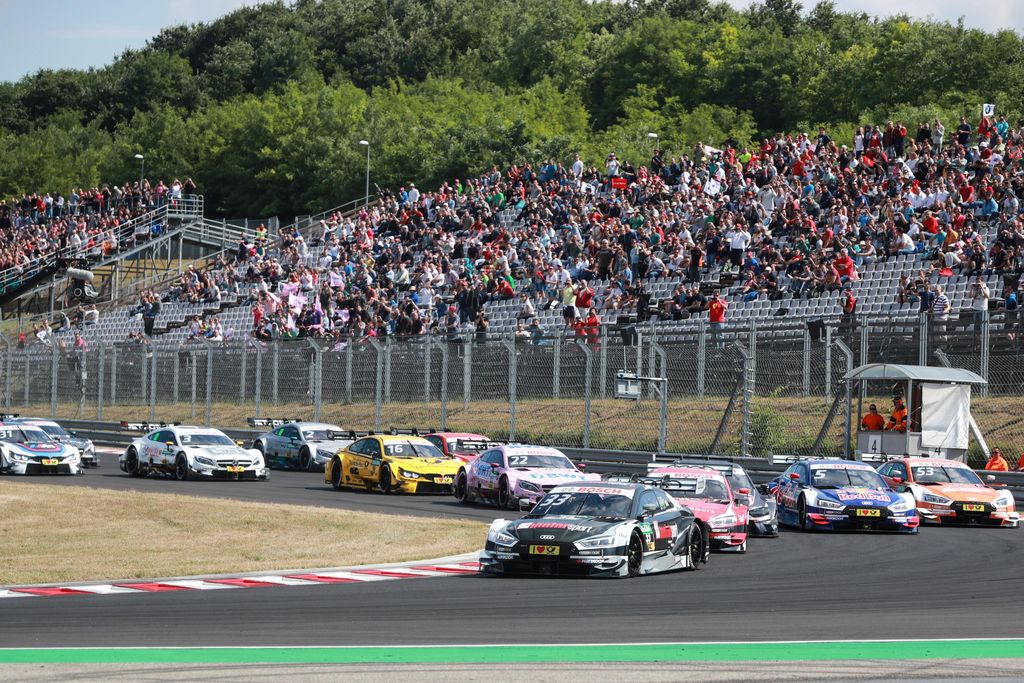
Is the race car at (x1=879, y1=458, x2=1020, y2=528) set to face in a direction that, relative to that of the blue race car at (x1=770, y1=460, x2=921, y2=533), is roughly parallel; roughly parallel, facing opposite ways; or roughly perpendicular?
roughly parallel

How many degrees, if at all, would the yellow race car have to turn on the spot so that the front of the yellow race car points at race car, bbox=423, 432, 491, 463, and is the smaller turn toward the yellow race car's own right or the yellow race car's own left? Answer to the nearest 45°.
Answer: approximately 90° to the yellow race car's own left

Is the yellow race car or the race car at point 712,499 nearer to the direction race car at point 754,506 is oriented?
the race car

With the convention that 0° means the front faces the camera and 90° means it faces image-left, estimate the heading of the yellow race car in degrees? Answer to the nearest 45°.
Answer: approximately 315°

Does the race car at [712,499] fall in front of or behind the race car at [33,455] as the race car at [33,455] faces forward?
in front

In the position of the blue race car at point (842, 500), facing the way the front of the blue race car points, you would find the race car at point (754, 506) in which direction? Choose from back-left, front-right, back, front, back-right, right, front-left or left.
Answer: right

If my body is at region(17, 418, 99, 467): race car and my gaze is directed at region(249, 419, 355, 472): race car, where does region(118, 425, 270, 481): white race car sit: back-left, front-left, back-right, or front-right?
front-right

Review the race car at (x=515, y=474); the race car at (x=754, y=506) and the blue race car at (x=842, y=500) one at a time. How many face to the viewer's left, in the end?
0

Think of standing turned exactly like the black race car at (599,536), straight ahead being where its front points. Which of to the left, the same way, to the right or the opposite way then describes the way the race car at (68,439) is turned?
to the left

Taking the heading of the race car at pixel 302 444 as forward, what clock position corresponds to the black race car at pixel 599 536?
The black race car is roughly at 1 o'clock from the race car.

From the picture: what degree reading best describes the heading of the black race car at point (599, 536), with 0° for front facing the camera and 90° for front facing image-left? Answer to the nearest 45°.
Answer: approximately 45°

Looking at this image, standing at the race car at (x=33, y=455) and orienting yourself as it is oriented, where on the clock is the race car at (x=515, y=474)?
the race car at (x=515, y=474) is roughly at 12 o'clock from the race car at (x=33, y=455).
